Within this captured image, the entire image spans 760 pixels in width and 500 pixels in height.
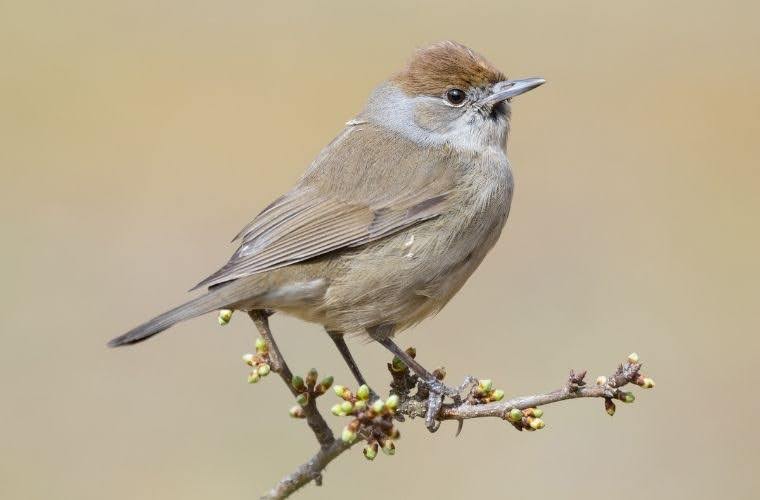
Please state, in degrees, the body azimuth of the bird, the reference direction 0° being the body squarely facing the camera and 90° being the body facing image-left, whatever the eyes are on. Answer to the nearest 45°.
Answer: approximately 270°
